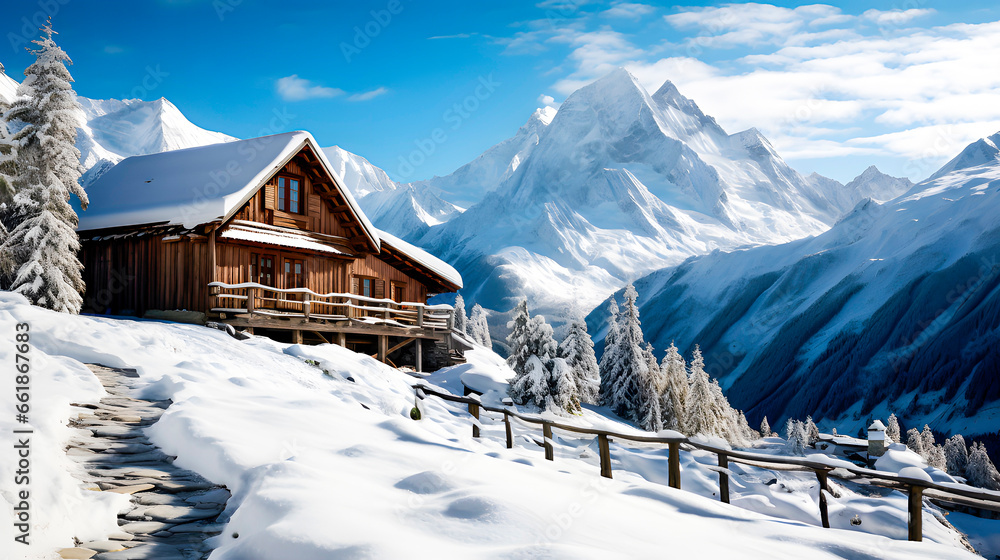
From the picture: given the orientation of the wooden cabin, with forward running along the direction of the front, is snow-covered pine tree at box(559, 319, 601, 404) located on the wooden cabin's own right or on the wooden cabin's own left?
on the wooden cabin's own left

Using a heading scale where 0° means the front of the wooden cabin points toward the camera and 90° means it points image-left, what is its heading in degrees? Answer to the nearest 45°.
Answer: approximately 315°

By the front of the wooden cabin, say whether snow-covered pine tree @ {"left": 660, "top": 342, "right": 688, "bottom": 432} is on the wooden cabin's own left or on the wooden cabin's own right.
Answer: on the wooden cabin's own left

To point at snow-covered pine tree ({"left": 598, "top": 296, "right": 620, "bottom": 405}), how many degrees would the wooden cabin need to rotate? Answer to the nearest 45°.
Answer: approximately 90° to its left

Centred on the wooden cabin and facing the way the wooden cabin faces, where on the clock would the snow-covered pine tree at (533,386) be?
The snow-covered pine tree is roughly at 11 o'clock from the wooden cabin.

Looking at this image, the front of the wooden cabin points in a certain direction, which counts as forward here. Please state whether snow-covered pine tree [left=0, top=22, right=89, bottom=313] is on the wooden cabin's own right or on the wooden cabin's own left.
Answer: on the wooden cabin's own right
